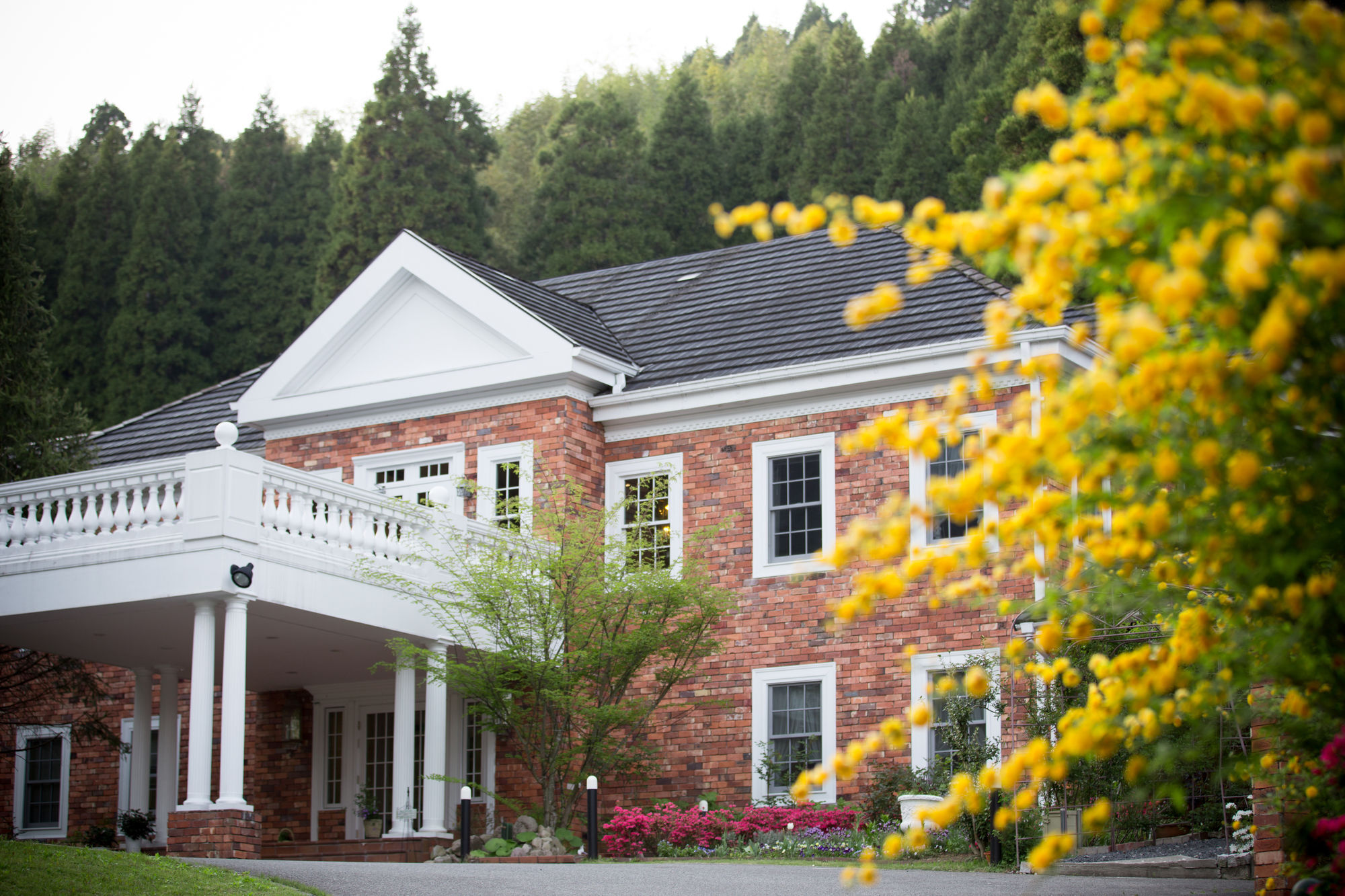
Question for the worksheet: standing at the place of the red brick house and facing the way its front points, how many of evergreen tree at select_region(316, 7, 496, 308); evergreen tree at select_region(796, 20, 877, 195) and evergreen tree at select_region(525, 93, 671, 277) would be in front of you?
0

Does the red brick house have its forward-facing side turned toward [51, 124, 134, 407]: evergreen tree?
no

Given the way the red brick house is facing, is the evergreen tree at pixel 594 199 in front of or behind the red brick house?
behind

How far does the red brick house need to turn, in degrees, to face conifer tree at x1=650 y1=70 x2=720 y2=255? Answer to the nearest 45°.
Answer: approximately 135° to its right

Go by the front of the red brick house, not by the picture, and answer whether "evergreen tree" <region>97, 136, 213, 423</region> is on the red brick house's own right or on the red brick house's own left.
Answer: on the red brick house's own right

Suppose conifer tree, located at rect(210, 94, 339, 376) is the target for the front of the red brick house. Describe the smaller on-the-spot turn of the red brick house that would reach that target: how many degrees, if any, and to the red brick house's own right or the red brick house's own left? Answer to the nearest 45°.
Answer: approximately 135° to the red brick house's own right

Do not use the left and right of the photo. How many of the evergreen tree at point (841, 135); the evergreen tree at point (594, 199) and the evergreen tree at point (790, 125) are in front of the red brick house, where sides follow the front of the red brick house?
0

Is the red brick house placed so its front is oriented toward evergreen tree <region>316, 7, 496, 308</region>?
no

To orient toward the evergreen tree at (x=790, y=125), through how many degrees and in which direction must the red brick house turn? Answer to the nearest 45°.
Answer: approximately 135° to its right

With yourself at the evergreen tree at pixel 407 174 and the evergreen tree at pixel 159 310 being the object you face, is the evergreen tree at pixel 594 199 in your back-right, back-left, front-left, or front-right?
back-right
